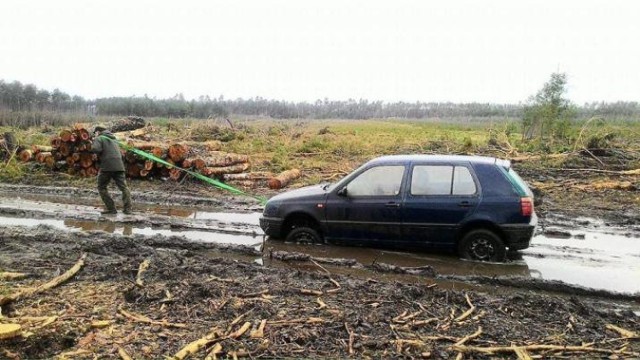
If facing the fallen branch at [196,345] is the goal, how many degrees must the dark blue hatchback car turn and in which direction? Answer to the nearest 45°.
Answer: approximately 45° to its left

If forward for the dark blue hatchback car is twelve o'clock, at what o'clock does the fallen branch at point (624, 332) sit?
The fallen branch is roughly at 8 o'clock from the dark blue hatchback car.

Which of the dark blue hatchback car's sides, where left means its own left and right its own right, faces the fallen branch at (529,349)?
left

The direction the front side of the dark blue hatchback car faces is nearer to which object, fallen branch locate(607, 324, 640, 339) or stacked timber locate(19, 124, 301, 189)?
the stacked timber

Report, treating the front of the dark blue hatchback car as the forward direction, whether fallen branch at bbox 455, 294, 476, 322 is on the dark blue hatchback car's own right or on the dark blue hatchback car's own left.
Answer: on the dark blue hatchback car's own left

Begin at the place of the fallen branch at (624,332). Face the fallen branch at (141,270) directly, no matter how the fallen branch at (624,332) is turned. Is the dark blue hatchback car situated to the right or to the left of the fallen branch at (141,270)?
right

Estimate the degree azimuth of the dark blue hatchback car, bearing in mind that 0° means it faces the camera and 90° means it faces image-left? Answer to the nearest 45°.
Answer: approximately 90°

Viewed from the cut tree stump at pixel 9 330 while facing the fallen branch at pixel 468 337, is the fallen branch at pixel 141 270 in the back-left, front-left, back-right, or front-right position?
front-left

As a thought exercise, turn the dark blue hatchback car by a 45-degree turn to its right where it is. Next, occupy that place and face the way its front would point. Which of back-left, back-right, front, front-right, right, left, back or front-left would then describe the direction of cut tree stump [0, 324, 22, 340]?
left

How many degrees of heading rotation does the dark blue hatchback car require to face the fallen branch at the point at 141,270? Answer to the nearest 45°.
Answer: approximately 45° to its left

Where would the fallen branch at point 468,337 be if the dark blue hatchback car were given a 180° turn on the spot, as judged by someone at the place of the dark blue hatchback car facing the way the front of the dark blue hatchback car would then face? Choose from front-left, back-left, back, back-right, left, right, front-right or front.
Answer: right

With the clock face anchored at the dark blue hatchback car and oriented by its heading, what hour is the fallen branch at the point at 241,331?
The fallen branch is roughly at 10 o'clock from the dark blue hatchback car.

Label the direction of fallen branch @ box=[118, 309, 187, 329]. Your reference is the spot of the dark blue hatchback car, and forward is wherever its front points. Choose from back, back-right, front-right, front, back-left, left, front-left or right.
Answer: front-left

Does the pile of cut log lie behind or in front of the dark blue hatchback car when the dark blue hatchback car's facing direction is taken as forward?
in front
